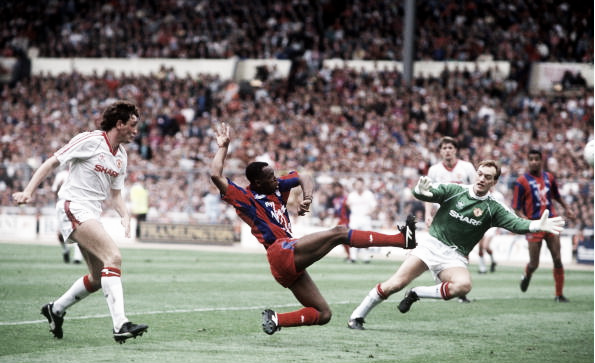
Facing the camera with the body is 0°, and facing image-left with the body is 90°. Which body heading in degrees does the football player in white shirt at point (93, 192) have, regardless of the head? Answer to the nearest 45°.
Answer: approximately 315°

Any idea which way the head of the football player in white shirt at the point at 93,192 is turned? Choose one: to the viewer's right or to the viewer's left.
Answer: to the viewer's right

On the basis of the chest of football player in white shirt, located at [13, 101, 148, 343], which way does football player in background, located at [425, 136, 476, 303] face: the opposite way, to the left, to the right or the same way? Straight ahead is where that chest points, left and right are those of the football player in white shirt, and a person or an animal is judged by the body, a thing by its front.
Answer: to the right

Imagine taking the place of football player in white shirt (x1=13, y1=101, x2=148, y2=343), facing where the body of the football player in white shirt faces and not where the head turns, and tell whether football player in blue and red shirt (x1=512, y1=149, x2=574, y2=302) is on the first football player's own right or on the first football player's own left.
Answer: on the first football player's own left

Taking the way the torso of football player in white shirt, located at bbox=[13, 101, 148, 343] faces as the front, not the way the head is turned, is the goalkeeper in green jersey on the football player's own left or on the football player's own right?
on the football player's own left

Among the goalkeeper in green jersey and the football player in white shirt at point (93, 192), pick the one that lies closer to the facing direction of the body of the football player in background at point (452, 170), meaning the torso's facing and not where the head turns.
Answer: the goalkeeper in green jersey

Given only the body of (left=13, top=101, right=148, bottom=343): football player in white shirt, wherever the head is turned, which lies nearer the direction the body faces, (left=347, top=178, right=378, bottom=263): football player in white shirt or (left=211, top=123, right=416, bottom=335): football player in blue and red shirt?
the football player in blue and red shirt
